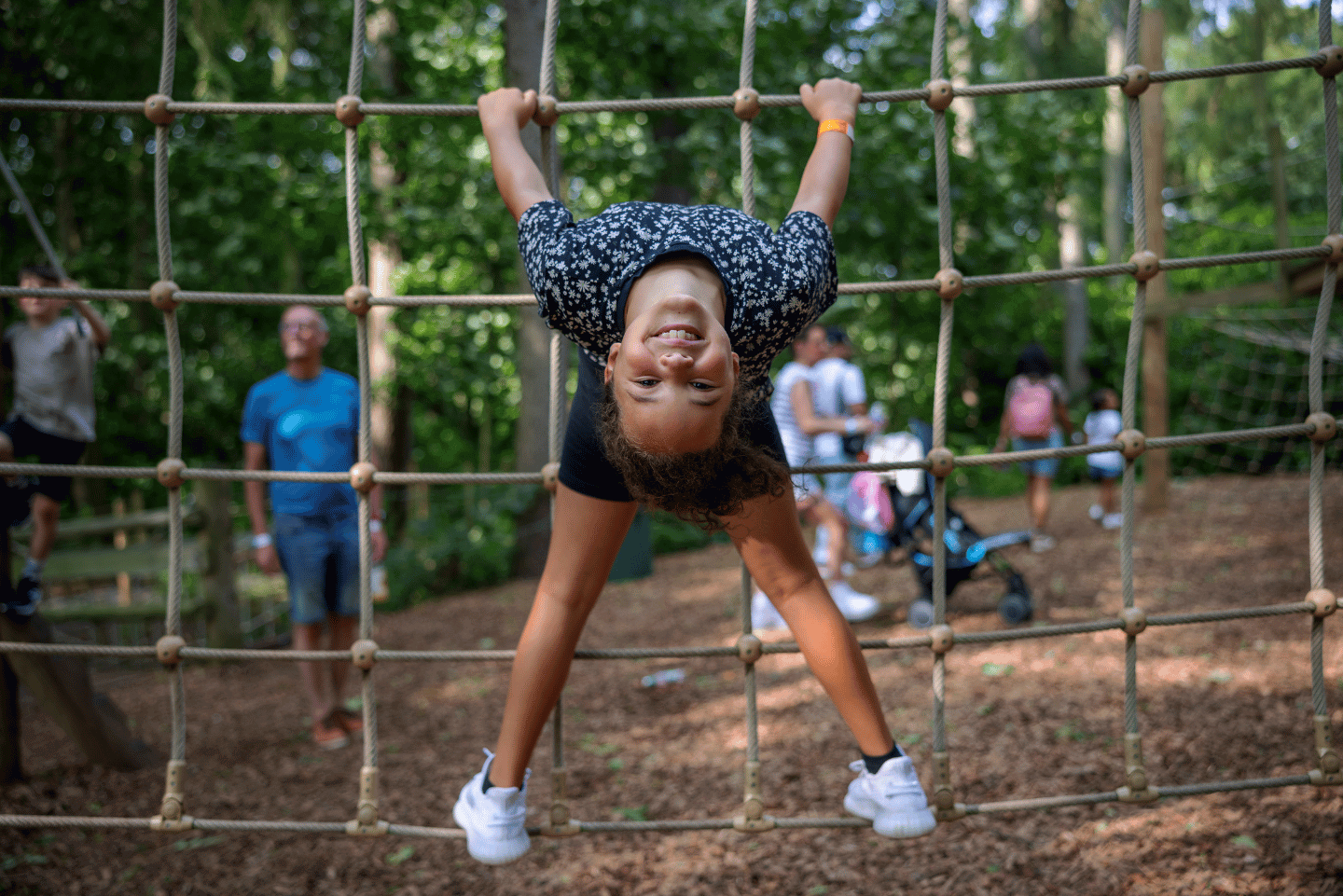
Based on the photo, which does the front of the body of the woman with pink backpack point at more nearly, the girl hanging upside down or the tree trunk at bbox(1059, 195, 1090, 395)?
the tree trunk

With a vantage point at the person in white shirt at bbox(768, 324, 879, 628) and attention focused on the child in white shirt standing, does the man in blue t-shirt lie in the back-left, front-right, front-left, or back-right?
back-left

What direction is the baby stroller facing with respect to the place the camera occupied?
facing to the right of the viewer

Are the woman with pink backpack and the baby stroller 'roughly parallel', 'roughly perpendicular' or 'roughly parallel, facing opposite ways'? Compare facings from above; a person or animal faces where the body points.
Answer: roughly perpendicular

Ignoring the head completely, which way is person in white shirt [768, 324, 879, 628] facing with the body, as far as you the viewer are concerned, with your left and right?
facing to the right of the viewer

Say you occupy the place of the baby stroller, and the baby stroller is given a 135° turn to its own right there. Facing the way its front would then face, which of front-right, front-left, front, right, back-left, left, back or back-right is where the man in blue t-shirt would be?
front

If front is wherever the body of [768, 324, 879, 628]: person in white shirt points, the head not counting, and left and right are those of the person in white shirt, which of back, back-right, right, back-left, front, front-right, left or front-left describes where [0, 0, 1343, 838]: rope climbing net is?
right

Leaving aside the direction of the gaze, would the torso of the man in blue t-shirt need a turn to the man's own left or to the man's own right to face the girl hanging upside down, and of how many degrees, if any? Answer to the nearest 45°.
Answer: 0° — they already face them

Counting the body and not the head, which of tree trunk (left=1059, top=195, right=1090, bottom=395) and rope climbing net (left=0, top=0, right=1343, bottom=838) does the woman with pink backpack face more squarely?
the tree trunk

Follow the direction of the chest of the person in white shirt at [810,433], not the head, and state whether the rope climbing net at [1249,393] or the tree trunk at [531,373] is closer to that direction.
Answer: the rope climbing net
